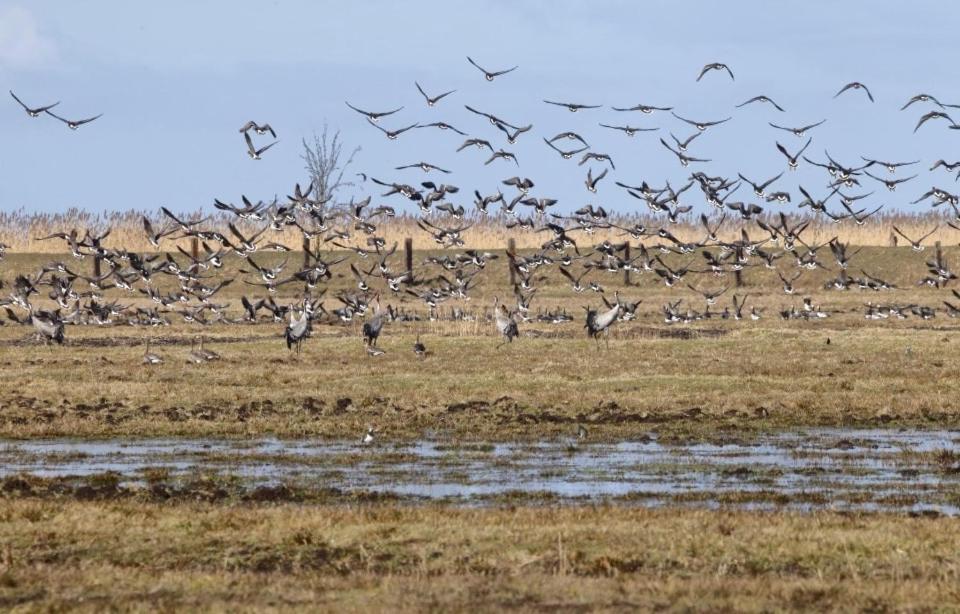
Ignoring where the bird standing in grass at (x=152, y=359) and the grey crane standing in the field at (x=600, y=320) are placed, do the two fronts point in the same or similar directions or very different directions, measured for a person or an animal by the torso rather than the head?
very different directions

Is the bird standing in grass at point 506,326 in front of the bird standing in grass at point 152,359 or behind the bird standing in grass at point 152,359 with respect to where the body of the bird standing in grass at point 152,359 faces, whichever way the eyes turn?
behind

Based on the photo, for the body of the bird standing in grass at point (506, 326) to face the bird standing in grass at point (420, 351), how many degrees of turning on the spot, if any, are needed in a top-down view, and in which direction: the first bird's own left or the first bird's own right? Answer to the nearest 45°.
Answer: approximately 45° to the first bird's own left

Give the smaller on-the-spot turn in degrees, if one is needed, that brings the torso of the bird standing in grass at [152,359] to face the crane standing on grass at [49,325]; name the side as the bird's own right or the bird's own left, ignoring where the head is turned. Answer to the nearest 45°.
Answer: approximately 45° to the bird's own right

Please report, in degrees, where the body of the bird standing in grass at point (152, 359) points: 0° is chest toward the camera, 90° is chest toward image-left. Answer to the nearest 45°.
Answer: approximately 90°

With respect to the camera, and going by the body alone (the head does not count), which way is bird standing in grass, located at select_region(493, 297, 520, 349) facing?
to the viewer's left

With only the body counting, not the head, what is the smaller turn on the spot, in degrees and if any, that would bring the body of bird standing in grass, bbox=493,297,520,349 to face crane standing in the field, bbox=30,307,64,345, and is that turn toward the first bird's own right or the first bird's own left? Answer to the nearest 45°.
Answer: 0° — it already faces it

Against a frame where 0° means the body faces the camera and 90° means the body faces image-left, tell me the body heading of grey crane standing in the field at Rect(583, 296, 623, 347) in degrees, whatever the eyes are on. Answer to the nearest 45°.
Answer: approximately 270°

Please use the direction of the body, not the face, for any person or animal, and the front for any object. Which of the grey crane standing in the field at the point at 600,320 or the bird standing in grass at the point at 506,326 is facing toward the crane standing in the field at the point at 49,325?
the bird standing in grass
